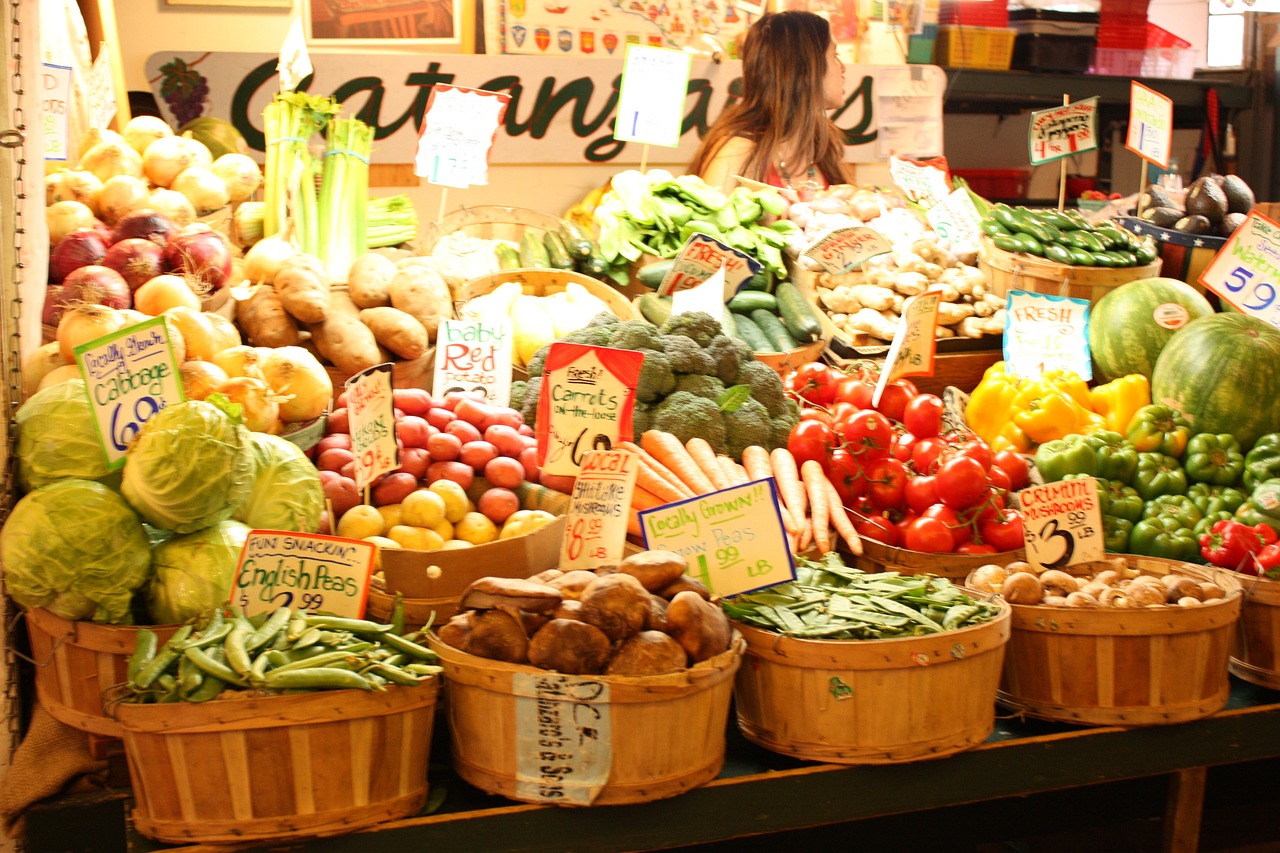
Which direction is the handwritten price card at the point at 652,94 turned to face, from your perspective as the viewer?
facing the viewer

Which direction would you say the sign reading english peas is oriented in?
toward the camera

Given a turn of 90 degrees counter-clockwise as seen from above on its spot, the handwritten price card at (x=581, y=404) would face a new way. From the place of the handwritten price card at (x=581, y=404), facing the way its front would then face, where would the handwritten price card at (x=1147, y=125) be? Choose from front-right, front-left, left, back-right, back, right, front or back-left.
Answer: front-left

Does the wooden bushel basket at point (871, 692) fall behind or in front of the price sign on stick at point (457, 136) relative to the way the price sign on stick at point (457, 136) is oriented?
in front

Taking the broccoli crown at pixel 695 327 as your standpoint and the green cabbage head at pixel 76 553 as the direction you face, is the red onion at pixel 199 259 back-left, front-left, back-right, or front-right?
front-right

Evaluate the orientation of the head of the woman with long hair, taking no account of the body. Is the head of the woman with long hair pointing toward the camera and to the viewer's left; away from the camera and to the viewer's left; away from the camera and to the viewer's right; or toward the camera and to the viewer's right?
away from the camera and to the viewer's right

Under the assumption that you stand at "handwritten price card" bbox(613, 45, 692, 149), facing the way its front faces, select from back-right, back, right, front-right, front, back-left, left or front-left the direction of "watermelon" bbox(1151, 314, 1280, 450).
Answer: front-left

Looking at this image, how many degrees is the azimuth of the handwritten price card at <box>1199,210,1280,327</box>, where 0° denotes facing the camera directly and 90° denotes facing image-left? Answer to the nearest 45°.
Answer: approximately 0°

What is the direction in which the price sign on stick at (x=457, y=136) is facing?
toward the camera

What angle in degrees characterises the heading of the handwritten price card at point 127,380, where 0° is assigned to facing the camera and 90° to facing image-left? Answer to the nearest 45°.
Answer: approximately 0°

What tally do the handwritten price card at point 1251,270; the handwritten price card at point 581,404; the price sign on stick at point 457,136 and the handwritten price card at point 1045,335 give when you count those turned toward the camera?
4
